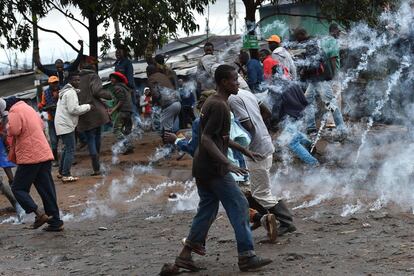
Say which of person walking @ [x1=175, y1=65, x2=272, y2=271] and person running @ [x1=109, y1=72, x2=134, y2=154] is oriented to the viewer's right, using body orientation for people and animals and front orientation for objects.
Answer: person walking @ [x1=175, y1=65, x2=272, y2=271]

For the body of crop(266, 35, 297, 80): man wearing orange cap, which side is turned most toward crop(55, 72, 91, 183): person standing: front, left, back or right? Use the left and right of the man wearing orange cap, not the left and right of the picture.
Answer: front

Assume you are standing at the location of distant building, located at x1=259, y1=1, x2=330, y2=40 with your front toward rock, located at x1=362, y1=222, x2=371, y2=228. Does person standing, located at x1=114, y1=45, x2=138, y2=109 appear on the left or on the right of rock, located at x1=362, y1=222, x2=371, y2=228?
right

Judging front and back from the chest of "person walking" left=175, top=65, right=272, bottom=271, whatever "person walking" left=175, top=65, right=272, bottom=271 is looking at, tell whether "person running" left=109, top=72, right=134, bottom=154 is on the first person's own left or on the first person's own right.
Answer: on the first person's own left

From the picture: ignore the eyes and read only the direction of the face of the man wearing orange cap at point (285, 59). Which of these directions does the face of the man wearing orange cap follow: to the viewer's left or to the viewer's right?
to the viewer's left

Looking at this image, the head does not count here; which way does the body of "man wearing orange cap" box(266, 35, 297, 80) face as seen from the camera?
to the viewer's left

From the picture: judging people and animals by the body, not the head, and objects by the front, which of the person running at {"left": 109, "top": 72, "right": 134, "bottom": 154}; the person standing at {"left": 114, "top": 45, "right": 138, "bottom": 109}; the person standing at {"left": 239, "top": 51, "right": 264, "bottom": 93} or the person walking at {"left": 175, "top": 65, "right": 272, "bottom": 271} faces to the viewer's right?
the person walking at {"left": 175, "top": 65, "right": 272, "bottom": 271}

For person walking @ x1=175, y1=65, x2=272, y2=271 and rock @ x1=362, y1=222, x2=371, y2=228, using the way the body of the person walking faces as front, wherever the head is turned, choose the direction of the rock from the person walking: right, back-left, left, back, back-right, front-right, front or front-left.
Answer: front-left
